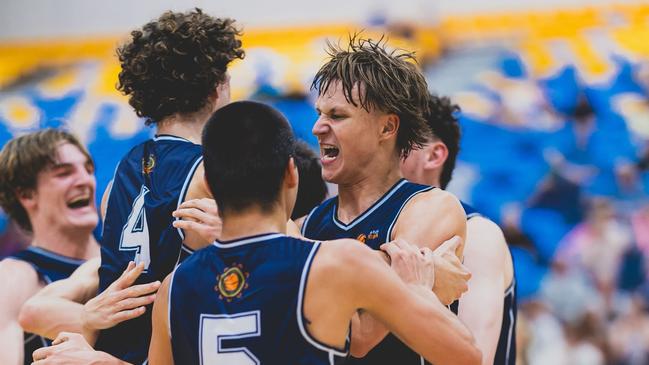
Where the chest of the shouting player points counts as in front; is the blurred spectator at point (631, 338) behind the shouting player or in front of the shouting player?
behind

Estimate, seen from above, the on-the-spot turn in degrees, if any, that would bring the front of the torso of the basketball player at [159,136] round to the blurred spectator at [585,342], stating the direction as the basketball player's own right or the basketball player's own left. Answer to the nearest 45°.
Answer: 0° — they already face them

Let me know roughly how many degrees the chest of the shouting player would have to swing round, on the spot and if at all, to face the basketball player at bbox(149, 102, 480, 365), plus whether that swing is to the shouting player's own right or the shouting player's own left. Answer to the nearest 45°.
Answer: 0° — they already face them

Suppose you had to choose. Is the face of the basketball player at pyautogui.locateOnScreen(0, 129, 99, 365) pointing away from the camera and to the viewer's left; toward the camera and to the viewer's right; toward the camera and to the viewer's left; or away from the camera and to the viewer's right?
toward the camera and to the viewer's right

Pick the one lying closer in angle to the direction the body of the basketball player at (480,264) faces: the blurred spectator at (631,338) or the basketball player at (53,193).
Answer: the basketball player

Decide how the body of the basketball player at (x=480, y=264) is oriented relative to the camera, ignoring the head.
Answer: to the viewer's left

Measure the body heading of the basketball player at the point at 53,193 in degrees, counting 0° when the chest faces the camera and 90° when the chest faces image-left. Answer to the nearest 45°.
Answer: approximately 315°

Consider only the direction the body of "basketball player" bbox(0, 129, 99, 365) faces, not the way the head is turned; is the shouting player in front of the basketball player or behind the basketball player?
in front

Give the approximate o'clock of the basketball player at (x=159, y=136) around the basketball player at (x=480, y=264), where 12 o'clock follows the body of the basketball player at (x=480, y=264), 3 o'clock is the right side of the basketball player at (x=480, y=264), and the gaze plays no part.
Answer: the basketball player at (x=159, y=136) is roughly at 11 o'clock from the basketball player at (x=480, y=264).

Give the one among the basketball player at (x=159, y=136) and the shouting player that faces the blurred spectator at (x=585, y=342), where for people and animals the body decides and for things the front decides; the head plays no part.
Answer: the basketball player

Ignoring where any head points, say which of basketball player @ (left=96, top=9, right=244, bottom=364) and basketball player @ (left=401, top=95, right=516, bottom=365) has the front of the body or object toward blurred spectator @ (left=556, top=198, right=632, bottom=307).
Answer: basketball player @ (left=96, top=9, right=244, bottom=364)

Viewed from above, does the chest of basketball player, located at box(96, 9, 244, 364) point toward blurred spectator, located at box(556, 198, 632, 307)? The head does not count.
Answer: yes

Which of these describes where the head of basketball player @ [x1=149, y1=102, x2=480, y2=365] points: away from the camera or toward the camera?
away from the camera

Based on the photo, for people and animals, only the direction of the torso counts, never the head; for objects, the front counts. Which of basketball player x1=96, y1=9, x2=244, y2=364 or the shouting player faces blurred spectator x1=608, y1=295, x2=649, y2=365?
the basketball player

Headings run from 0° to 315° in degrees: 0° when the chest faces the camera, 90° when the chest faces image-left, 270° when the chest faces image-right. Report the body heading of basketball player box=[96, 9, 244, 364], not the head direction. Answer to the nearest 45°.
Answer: approximately 225°
